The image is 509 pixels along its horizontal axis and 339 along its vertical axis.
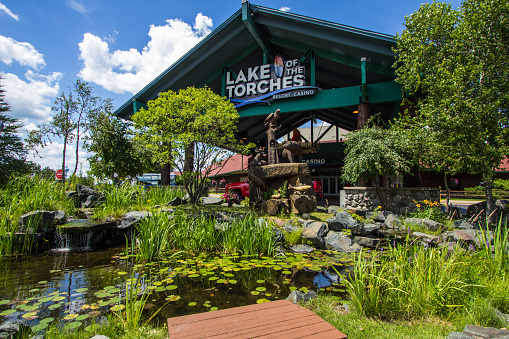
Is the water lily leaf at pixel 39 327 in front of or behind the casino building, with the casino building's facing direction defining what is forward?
in front

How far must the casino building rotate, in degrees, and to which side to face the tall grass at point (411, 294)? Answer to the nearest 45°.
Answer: approximately 45° to its left

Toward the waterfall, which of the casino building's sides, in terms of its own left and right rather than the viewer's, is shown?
front

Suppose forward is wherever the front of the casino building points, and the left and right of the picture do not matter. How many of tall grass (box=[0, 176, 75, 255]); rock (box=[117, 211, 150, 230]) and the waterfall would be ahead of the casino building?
3

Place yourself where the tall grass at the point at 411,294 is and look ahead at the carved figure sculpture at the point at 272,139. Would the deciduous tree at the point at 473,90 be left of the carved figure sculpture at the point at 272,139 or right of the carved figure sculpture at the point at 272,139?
right

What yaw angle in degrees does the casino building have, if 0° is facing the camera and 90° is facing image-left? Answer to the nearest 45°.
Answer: approximately 45°

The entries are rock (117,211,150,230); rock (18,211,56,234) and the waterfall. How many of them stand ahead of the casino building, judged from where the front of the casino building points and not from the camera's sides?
3

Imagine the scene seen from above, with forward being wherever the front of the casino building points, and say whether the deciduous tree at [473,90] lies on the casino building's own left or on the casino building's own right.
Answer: on the casino building's own left

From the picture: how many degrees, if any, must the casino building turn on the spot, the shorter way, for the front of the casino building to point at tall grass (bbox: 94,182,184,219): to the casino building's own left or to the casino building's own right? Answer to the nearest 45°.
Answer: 0° — it already faces it
